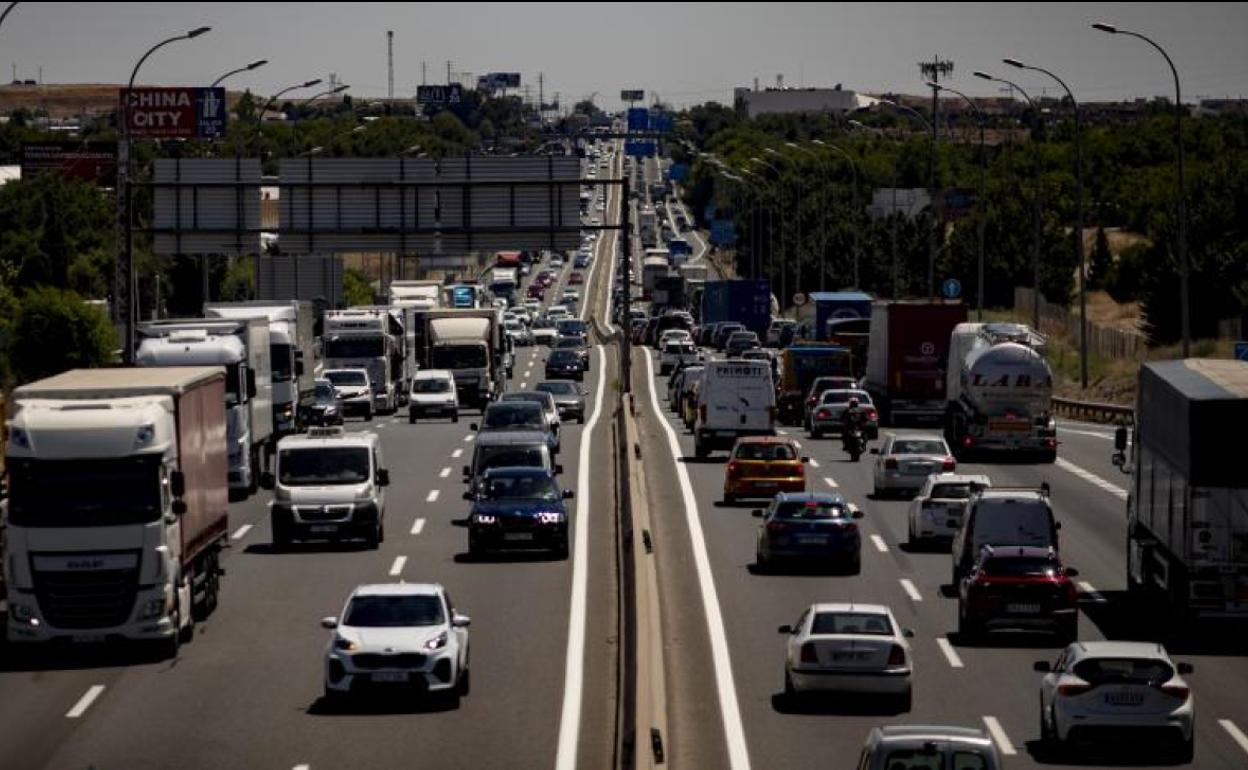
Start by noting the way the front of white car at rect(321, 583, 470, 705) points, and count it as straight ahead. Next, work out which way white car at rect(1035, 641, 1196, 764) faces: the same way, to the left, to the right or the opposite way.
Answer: the opposite way

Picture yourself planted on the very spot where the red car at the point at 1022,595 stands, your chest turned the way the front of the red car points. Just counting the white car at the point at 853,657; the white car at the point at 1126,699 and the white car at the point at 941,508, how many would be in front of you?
1

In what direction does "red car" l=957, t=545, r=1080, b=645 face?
away from the camera

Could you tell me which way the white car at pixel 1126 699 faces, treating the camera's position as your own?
facing away from the viewer

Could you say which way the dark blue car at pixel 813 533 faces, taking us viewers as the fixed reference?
facing away from the viewer

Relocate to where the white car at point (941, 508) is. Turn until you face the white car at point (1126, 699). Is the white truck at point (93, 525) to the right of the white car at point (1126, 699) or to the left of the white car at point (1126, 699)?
right

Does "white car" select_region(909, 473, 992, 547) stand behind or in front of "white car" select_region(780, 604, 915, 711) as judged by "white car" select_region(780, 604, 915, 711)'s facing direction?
in front

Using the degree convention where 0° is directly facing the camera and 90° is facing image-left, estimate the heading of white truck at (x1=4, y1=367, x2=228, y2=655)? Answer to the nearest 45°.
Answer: approximately 0°
